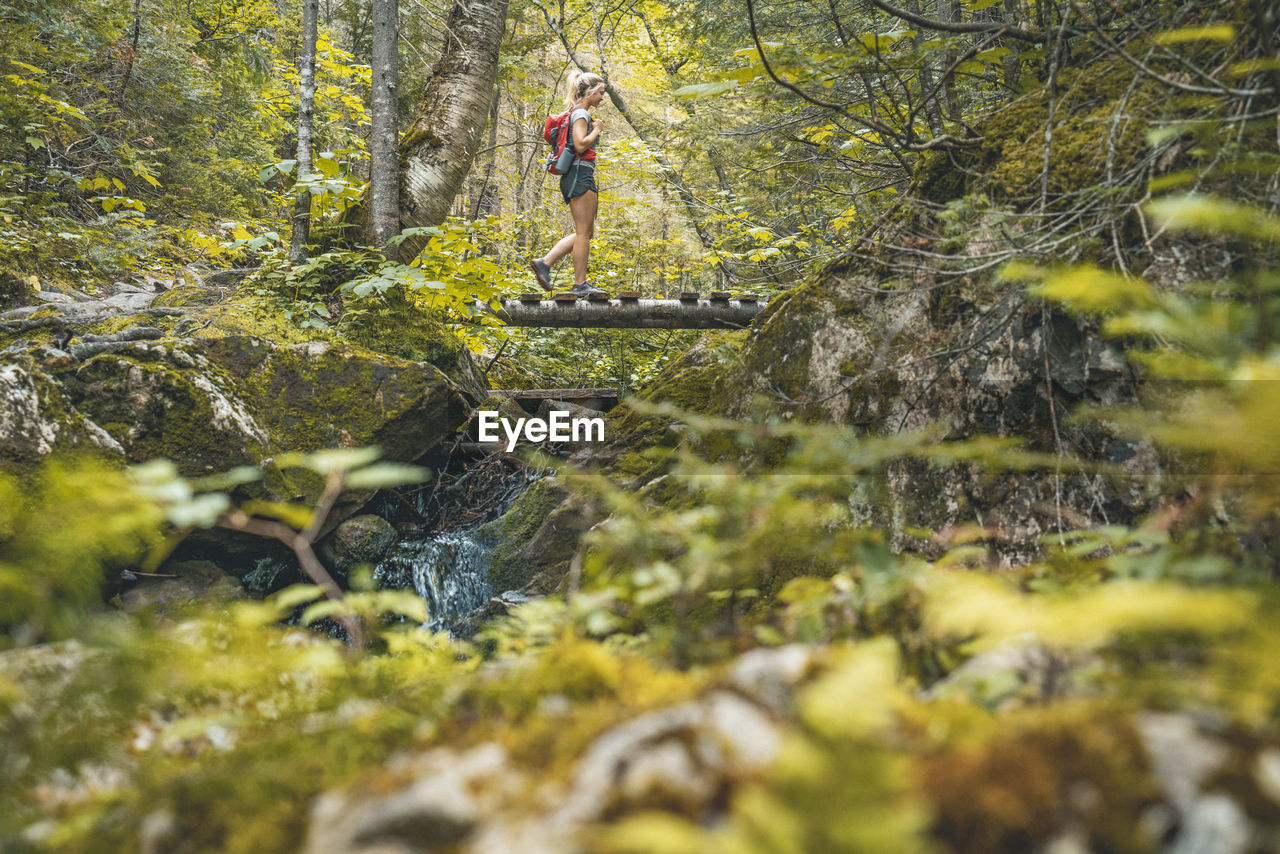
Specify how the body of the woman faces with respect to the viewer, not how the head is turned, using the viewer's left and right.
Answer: facing to the right of the viewer

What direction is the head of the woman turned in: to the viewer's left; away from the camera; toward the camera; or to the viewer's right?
to the viewer's right

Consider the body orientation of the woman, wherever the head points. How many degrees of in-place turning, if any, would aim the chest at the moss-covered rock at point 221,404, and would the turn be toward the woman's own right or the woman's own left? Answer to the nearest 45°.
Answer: approximately 135° to the woman's own right

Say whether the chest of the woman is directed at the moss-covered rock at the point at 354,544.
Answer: no

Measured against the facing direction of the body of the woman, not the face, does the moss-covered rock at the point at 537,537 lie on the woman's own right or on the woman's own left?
on the woman's own right

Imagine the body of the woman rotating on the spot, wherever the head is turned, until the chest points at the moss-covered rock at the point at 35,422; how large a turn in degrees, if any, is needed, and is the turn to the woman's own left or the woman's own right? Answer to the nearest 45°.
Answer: approximately 135° to the woman's own right
